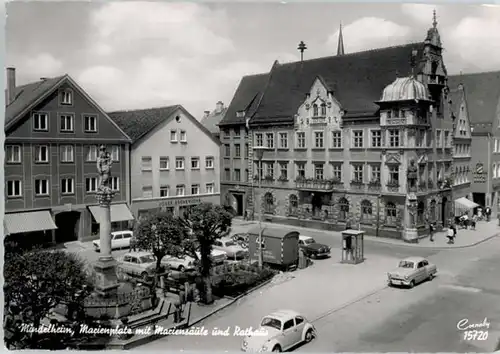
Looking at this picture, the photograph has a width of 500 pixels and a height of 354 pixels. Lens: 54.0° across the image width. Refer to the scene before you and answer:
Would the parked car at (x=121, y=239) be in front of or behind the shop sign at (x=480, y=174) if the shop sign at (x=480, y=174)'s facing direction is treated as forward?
in front

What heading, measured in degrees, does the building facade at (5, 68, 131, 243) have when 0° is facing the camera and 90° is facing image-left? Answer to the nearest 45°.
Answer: approximately 0°

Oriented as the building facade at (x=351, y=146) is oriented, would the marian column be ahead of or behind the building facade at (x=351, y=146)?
ahead

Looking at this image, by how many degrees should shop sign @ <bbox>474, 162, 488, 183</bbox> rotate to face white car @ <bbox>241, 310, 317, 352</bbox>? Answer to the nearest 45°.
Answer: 0° — it already faces it

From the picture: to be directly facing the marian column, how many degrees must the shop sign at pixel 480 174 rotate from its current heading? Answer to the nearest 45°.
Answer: approximately 45° to its right

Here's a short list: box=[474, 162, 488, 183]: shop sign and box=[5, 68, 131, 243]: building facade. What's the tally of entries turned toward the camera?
2

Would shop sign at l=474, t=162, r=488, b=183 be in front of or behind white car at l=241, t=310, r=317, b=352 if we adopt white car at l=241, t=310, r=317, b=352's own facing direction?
behind

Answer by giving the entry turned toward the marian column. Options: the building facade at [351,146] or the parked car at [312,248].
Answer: the building facade

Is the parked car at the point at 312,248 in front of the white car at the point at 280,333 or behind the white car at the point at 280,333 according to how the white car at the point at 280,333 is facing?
behind

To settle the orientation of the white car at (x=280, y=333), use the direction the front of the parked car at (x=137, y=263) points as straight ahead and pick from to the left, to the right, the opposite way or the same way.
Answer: to the right

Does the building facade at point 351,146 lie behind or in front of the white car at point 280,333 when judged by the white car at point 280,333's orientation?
behind
